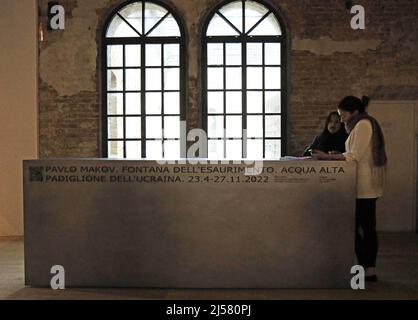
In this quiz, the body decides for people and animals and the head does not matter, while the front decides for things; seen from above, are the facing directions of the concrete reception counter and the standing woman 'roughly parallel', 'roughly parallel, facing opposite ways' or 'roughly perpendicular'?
roughly perpendicular

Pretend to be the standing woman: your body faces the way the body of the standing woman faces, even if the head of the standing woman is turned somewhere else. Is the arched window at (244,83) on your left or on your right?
on your right

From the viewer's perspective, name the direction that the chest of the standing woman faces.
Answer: to the viewer's left

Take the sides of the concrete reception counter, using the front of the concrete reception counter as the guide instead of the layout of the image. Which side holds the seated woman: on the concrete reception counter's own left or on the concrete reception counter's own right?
on the concrete reception counter's own left

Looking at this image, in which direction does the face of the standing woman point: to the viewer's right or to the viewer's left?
to the viewer's left

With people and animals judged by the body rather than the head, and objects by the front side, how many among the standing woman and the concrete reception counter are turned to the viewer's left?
1
